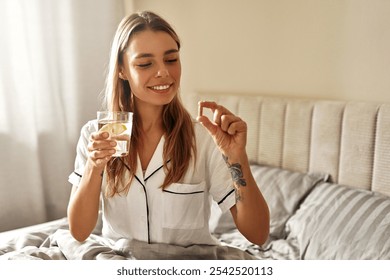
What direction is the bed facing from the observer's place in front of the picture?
facing the viewer and to the left of the viewer

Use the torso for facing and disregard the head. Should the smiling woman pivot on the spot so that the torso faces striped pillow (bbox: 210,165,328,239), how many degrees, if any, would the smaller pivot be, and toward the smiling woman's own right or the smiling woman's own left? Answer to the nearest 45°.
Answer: approximately 135° to the smiling woman's own left

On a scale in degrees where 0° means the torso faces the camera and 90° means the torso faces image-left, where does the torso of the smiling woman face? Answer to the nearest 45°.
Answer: approximately 0°
